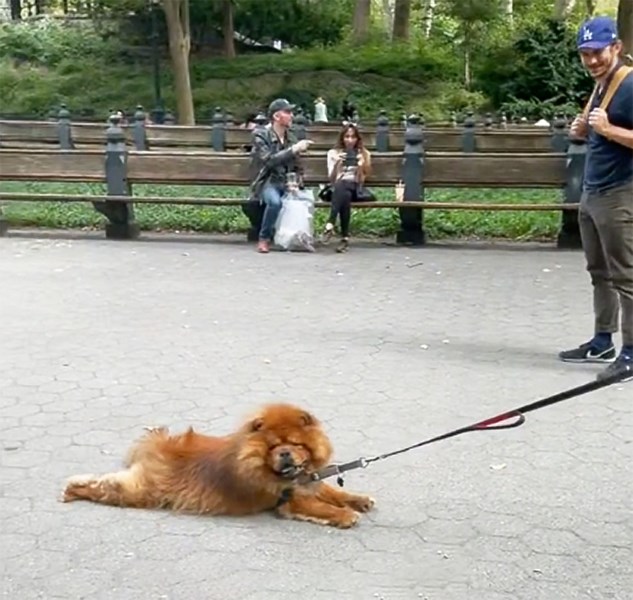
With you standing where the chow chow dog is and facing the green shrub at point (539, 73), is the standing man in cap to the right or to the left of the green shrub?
right

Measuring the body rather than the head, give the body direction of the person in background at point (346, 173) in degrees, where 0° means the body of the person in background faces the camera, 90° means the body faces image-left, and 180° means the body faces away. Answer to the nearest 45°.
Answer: approximately 0°

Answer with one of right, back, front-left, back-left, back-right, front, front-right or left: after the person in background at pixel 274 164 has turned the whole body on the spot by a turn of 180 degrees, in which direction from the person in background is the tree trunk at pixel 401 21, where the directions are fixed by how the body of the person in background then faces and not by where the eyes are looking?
front-right

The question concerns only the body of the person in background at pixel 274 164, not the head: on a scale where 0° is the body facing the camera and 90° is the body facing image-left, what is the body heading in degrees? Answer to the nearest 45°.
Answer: approximately 315°

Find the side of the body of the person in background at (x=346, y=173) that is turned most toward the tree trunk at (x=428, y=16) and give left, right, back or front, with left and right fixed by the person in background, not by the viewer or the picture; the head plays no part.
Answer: back

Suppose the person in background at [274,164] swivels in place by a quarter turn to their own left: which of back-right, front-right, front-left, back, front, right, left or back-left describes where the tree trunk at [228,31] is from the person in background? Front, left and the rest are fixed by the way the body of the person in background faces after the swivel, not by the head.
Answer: front-left
